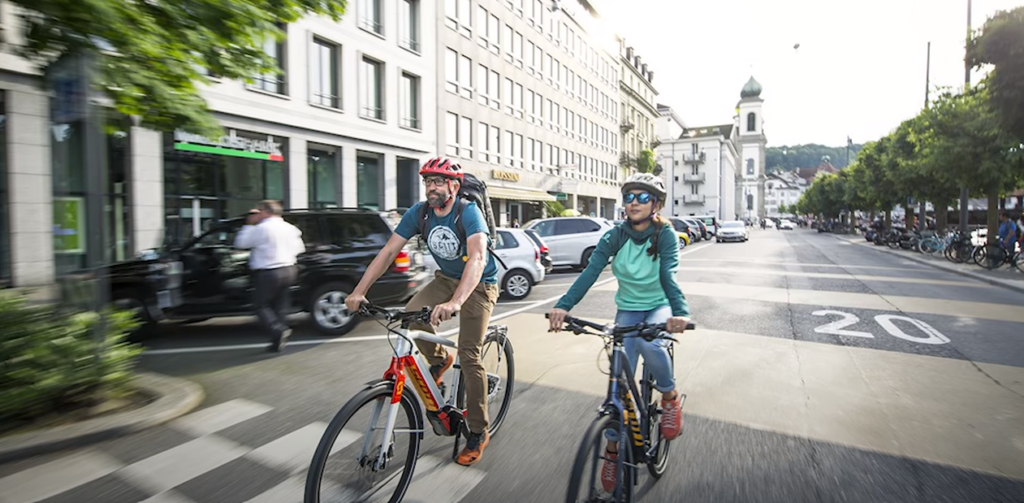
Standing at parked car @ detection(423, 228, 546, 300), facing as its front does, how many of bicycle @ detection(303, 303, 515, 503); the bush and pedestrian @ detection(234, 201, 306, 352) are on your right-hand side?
0

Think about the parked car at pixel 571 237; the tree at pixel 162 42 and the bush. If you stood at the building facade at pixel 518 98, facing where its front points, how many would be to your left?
0

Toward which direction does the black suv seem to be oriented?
to the viewer's left

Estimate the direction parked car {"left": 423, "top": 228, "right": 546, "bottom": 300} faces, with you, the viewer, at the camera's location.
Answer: facing to the left of the viewer

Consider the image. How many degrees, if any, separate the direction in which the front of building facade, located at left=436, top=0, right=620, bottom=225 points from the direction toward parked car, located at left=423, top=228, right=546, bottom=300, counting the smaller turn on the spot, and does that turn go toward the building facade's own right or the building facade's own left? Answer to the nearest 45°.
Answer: approximately 45° to the building facade's own right

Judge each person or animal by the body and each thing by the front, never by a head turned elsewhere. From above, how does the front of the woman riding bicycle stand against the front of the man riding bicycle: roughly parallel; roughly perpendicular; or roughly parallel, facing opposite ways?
roughly parallel

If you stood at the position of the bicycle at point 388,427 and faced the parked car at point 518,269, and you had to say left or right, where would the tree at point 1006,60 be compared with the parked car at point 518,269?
right

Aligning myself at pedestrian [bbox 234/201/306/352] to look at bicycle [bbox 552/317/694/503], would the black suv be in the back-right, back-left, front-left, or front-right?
back-left

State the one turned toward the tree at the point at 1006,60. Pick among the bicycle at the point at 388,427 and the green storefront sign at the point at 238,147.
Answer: the green storefront sign

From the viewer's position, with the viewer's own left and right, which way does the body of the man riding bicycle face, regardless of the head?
facing the viewer and to the left of the viewer

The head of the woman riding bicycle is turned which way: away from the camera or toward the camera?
toward the camera

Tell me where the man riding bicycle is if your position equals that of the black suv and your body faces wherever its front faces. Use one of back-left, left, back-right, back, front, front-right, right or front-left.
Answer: left

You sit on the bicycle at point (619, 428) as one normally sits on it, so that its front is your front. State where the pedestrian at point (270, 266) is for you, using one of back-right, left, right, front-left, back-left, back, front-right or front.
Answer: right
